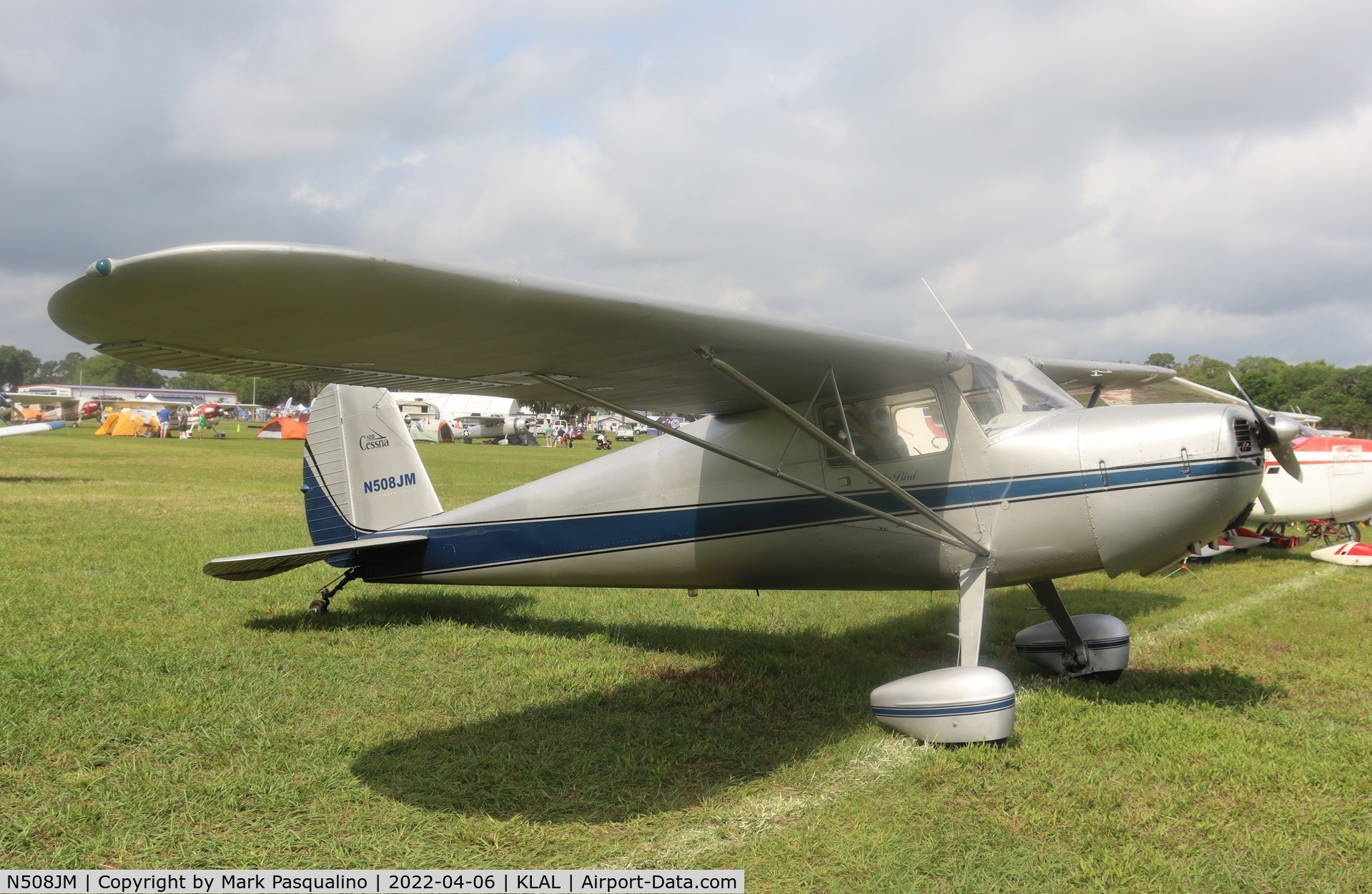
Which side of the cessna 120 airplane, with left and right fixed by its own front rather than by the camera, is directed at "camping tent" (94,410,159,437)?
back

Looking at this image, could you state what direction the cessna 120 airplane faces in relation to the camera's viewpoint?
facing the viewer and to the right of the viewer
